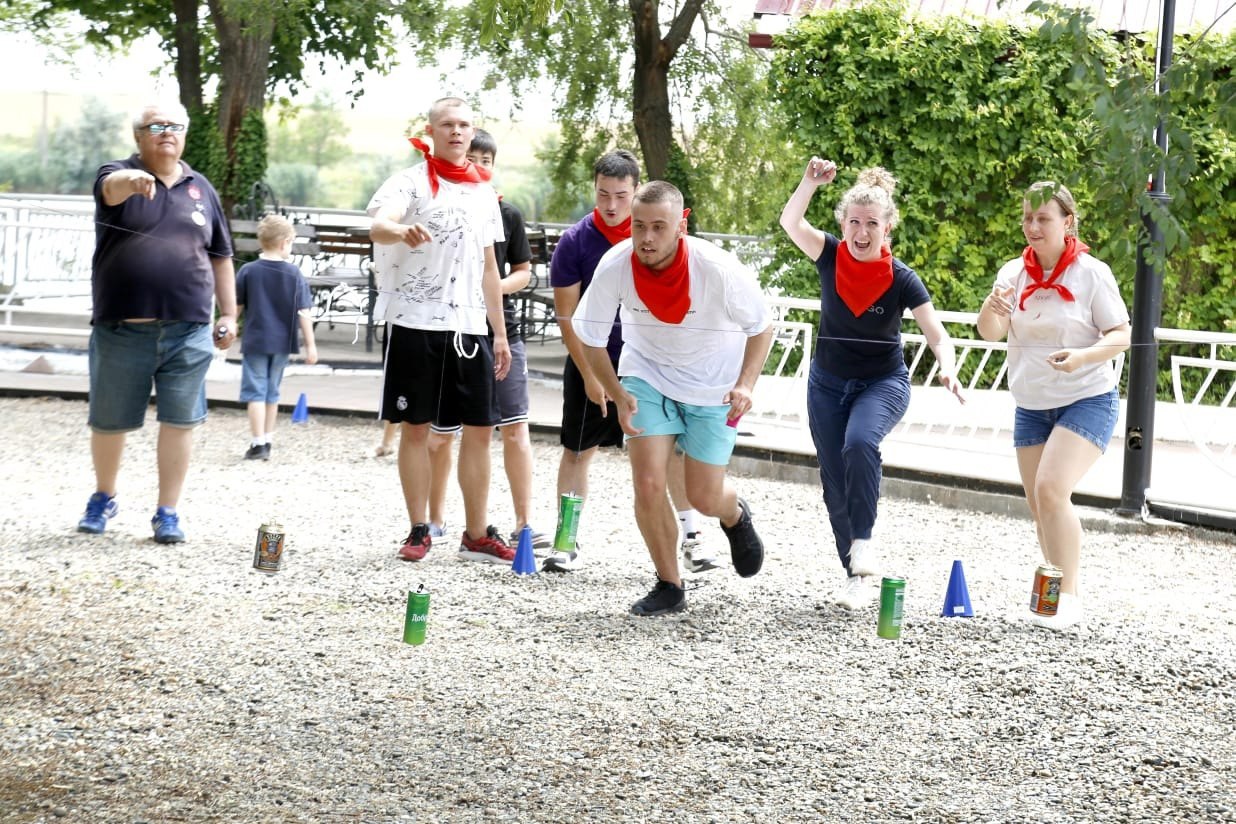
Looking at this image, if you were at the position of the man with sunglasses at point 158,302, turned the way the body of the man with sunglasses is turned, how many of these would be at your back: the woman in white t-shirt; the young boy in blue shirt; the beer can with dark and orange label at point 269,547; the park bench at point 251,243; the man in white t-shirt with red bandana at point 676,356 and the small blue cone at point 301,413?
3

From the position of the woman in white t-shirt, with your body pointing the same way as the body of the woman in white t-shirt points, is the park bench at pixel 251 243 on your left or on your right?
on your right

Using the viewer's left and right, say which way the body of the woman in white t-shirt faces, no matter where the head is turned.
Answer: facing the viewer and to the left of the viewer

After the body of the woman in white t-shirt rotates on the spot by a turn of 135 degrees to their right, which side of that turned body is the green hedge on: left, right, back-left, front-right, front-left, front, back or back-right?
front

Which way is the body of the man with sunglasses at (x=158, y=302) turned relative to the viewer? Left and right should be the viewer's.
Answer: facing the viewer

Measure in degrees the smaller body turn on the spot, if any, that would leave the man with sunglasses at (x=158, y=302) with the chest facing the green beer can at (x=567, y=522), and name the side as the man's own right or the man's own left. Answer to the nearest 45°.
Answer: approximately 45° to the man's own left

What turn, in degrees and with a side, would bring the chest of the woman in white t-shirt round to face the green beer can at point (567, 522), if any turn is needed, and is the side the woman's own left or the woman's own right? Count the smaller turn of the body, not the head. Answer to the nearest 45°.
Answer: approximately 45° to the woman's own right

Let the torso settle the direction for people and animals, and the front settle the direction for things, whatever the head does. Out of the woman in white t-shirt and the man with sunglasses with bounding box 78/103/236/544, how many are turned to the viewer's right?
0

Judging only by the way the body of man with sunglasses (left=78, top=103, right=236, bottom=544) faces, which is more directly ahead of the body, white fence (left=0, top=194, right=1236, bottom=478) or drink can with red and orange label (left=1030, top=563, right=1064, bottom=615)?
the drink can with red and orange label

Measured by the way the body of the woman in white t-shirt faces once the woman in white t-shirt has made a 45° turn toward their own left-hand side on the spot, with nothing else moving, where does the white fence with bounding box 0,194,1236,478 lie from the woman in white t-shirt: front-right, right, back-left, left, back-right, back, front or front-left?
back
